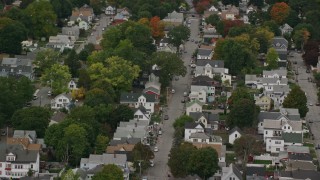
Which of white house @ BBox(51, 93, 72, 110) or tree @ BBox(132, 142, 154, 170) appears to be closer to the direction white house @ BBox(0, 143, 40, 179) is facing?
the tree

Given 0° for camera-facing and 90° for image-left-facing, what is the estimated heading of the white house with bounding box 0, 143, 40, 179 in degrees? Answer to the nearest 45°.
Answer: approximately 0°

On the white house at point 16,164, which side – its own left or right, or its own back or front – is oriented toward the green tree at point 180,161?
left

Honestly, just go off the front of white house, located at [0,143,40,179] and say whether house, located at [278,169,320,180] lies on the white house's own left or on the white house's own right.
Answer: on the white house's own left

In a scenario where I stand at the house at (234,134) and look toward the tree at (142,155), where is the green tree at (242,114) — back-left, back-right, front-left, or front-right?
back-right

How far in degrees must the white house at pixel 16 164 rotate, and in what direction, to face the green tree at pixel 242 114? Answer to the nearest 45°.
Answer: approximately 90° to its left
